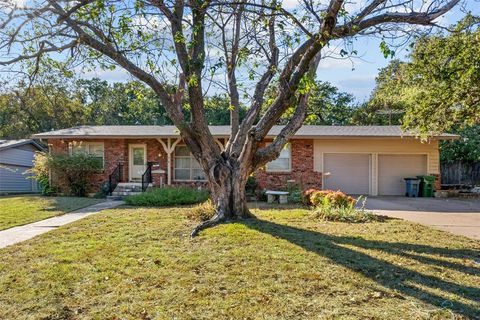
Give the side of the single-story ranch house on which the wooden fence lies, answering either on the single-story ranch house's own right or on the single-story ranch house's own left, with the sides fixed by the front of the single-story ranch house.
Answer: on the single-story ranch house's own left

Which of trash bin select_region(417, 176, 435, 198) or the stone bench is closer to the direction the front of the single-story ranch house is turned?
the stone bench

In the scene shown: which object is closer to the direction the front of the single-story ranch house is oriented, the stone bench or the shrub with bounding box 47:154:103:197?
the stone bench

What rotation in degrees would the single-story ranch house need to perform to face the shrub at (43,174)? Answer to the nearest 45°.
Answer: approximately 90° to its right

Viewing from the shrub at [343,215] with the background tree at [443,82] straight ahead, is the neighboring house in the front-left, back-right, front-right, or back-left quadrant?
back-left

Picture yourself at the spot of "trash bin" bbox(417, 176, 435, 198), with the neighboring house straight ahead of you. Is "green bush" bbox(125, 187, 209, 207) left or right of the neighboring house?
left

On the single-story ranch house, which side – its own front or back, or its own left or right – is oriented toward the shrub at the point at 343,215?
front

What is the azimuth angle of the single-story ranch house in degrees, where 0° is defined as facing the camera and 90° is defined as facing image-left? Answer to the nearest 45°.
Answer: approximately 0°

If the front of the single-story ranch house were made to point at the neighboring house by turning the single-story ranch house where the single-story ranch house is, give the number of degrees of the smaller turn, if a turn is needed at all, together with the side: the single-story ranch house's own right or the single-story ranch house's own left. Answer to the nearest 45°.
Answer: approximately 90° to the single-story ranch house's own right
